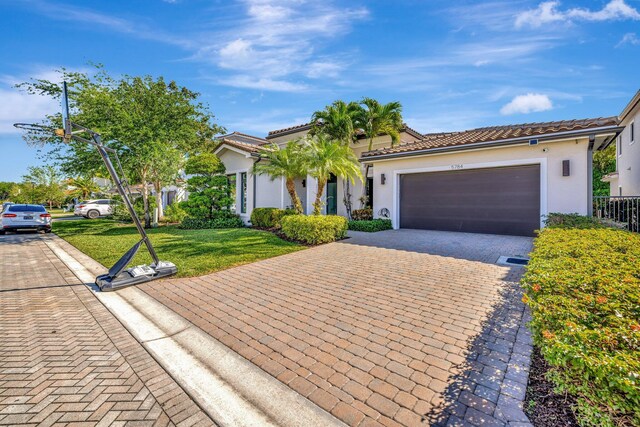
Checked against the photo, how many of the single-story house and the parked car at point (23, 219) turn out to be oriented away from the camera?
1

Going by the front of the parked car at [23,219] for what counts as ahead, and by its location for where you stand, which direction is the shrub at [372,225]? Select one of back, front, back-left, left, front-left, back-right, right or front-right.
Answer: back-right

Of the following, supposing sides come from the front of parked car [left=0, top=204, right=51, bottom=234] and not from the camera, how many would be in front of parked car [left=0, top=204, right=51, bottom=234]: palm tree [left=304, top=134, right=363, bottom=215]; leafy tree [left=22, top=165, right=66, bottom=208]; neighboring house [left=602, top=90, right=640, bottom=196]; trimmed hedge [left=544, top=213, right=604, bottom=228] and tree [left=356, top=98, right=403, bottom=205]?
1

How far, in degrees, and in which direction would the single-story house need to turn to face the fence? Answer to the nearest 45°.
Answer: approximately 135° to its left

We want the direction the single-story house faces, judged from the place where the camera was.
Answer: facing the viewer and to the left of the viewer

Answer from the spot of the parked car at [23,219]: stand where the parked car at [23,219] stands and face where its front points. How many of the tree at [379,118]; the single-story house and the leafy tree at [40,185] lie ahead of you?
1

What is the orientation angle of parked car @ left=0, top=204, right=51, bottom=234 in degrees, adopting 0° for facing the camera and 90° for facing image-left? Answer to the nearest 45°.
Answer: approximately 180°

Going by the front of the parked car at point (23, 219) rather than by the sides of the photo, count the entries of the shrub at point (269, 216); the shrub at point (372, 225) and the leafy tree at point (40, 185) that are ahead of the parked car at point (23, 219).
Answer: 1

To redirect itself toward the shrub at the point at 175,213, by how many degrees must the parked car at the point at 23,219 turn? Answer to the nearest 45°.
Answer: approximately 90° to its right

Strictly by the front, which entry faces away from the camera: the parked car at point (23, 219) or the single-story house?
the parked car
